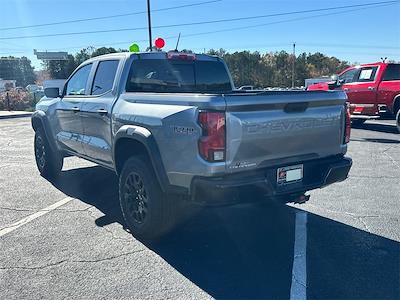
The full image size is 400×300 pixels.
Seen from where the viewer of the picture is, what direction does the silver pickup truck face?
facing away from the viewer and to the left of the viewer

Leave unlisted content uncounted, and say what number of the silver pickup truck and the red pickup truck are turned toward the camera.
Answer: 0

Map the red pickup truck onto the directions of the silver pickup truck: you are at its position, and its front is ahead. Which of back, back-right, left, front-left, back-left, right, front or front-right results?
right

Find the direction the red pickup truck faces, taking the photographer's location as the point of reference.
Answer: facing to the left of the viewer

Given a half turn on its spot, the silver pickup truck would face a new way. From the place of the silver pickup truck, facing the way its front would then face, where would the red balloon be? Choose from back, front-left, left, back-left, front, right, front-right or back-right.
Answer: back-left
